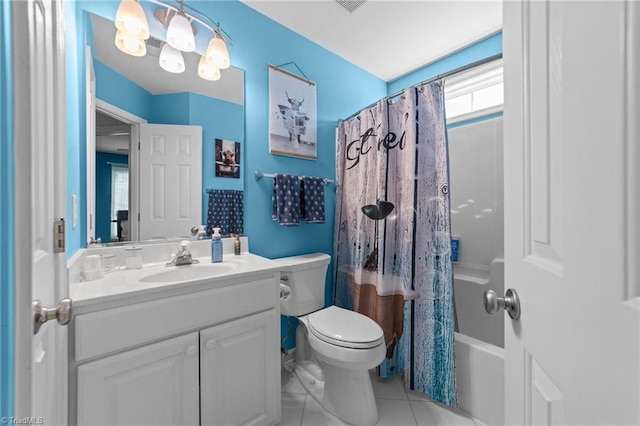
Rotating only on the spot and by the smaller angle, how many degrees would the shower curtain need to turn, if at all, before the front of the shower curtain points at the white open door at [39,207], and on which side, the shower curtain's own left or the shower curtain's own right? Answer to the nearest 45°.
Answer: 0° — it already faces it

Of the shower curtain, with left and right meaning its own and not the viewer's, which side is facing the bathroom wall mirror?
front

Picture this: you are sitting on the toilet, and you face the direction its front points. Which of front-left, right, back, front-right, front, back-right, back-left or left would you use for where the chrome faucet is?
back-right

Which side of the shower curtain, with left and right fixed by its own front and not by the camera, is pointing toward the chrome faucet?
front

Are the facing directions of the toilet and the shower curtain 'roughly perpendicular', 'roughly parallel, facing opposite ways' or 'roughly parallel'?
roughly perpendicular

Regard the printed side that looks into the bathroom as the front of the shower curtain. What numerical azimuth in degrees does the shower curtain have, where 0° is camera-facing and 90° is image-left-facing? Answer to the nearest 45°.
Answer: approximately 45°

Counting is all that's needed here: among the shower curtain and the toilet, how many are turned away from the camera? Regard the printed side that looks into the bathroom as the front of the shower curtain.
0

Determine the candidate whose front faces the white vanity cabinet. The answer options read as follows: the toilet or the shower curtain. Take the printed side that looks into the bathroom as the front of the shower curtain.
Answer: the shower curtain

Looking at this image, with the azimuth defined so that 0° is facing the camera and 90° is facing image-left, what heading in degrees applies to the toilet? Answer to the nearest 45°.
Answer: approximately 315°
